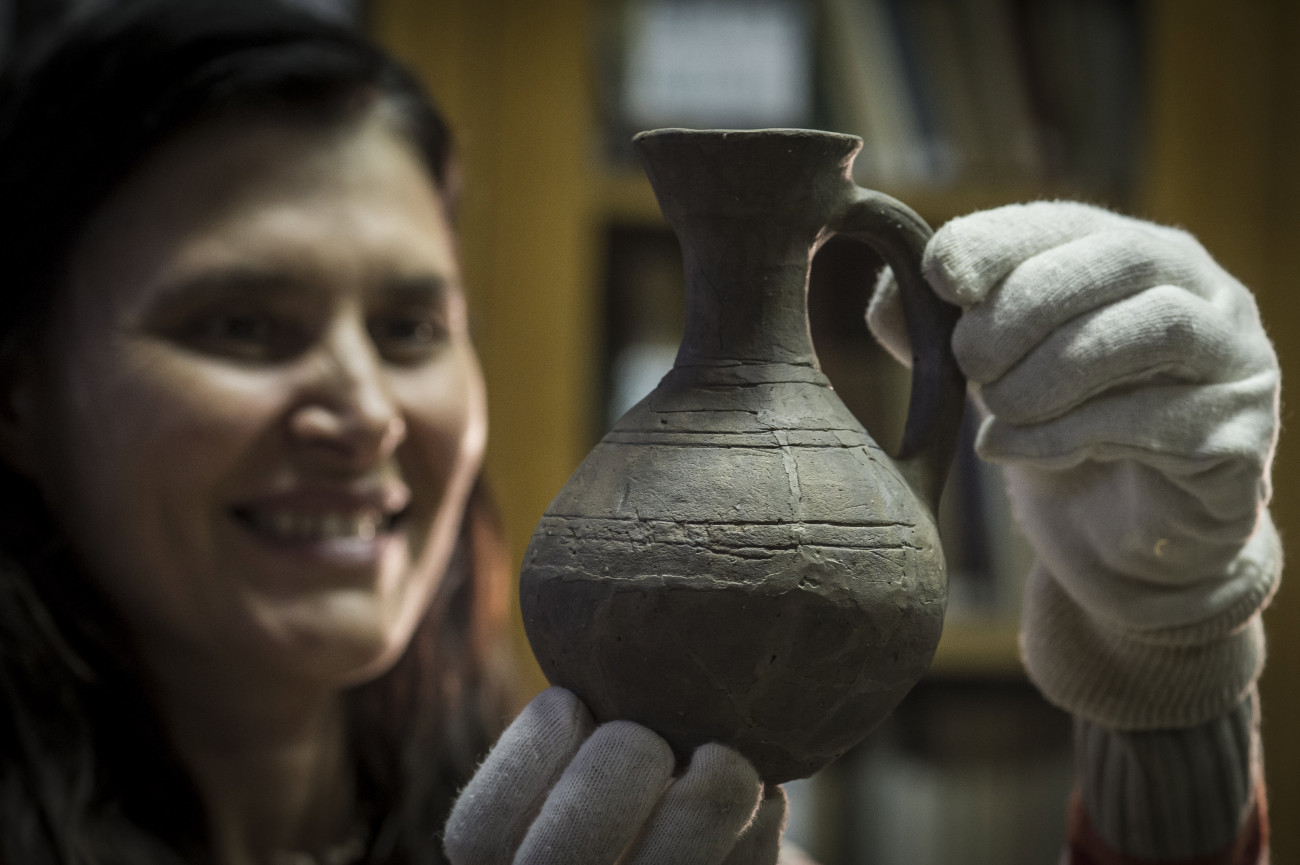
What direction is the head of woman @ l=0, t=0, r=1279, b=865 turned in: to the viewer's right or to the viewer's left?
to the viewer's right

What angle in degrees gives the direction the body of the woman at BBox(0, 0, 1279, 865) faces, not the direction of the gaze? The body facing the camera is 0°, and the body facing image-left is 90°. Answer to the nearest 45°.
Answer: approximately 315°
